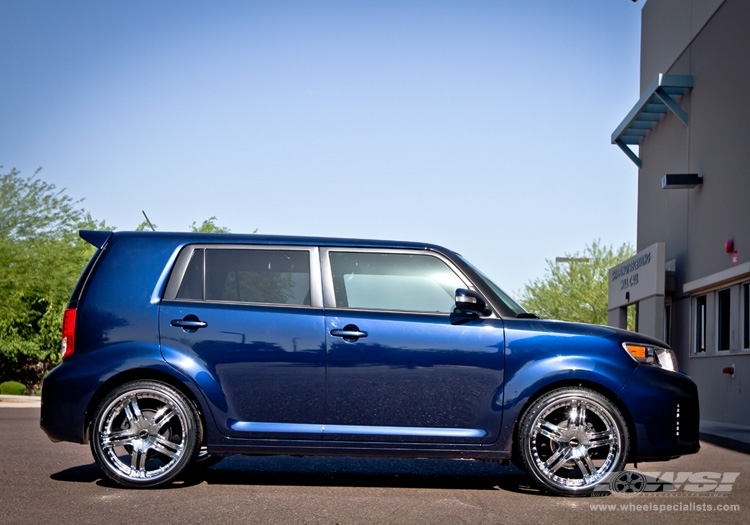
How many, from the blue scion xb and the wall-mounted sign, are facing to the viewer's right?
1

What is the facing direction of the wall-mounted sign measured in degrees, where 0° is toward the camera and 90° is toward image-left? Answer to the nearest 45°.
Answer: approximately 45°

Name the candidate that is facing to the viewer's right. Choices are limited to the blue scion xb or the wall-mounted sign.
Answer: the blue scion xb

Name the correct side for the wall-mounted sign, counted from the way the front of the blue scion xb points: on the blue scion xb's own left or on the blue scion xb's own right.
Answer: on the blue scion xb's own left

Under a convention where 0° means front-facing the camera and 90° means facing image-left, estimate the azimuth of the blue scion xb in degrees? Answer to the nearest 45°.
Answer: approximately 270°

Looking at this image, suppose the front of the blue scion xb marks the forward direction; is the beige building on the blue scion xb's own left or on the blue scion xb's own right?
on the blue scion xb's own left
